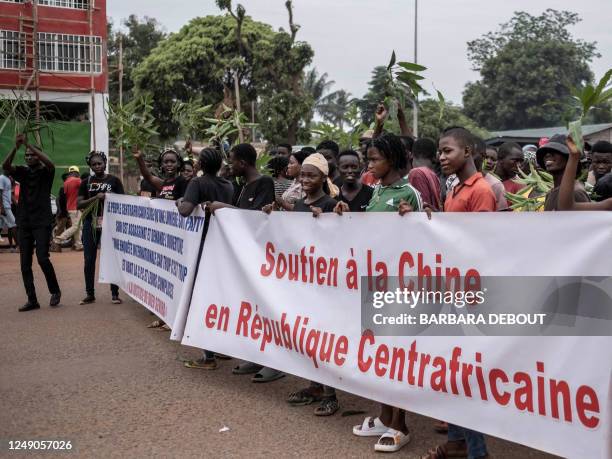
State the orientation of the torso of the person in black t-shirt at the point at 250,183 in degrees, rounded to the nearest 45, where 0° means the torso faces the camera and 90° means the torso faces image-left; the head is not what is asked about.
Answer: approximately 45°

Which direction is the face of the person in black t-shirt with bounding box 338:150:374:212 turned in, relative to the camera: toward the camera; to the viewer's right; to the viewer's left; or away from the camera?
toward the camera

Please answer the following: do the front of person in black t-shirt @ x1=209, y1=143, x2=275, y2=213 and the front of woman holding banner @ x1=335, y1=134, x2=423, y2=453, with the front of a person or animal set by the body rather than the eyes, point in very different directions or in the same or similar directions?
same or similar directions

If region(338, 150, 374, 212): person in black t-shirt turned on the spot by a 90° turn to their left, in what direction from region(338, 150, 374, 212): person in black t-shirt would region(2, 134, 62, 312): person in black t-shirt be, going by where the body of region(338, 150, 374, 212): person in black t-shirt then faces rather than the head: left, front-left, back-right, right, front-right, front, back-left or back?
back

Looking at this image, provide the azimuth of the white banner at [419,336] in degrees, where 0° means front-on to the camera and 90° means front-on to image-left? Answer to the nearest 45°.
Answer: approximately 45°

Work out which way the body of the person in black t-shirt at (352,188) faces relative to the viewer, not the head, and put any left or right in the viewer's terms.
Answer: facing the viewer and to the left of the viewer

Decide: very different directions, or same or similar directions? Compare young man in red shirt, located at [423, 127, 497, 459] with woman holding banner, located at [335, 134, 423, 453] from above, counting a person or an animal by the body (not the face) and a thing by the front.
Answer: same or similar directions

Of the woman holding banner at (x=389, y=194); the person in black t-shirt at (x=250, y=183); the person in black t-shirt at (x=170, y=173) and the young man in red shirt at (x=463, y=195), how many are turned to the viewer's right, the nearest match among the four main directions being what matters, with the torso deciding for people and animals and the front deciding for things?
0

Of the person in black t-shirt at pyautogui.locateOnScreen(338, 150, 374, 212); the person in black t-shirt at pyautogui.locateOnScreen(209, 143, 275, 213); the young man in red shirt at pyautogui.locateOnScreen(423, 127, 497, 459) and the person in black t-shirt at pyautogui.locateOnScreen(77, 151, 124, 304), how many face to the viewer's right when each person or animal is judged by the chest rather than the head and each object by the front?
0

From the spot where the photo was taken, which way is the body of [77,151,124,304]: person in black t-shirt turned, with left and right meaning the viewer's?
facing the viewer

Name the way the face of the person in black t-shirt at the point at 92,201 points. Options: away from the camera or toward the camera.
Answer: toward the camera

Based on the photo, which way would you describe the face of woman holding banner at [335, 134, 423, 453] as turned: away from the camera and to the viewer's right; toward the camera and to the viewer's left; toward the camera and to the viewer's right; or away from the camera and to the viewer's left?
toward the camera and to the viewer's left

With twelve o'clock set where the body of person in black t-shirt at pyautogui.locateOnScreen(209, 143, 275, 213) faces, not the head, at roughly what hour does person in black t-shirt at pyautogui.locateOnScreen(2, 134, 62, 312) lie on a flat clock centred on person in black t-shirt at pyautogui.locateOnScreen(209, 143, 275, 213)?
person in black t-shirt at pyautogui.locateOnScreen(2, 134, 62, 312) is roughly at 3 o'clock from person in black t-shirt at pyautogui.locateOnScreen(209, 143, 275, 213).

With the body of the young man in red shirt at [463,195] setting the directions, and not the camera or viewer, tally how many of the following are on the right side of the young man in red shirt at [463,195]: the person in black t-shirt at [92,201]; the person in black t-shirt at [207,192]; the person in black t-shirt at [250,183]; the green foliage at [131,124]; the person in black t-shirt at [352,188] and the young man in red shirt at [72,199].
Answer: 6

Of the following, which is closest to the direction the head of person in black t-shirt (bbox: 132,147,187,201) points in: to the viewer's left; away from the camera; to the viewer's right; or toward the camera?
toward the camera

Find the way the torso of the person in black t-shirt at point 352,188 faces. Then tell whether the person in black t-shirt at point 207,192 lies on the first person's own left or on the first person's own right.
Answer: on the first person's own right

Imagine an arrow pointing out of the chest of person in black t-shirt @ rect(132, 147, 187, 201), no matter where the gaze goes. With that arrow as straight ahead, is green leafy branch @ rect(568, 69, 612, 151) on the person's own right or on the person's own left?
on the person's own left
